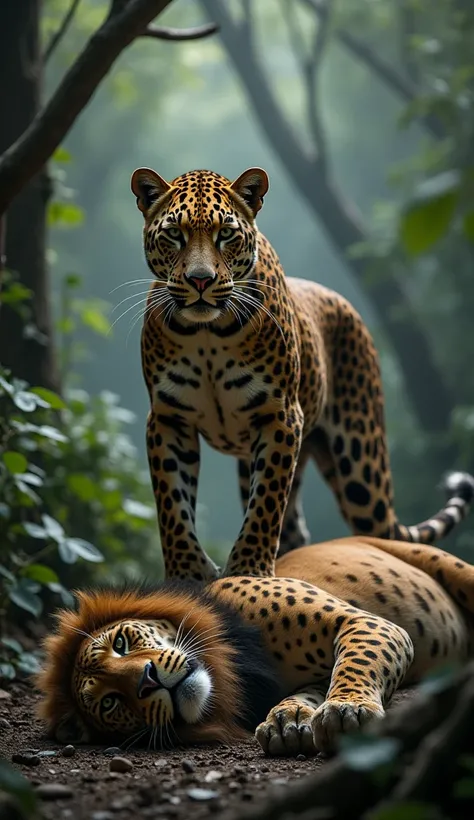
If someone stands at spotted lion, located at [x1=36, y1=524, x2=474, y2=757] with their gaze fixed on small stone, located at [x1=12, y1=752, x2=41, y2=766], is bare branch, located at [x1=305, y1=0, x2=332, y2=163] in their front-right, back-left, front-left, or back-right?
back-right

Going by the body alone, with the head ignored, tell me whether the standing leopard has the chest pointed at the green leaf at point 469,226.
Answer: no

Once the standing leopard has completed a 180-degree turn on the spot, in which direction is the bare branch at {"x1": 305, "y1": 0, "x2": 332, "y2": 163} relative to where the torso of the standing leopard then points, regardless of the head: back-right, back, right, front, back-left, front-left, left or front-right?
front-left

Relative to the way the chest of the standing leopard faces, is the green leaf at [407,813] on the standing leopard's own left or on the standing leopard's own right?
on the standing leopard's own left

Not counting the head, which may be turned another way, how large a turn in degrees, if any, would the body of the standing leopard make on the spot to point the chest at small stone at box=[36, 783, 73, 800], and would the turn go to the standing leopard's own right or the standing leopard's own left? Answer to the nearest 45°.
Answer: approximately 45° to the standing leopard's own left

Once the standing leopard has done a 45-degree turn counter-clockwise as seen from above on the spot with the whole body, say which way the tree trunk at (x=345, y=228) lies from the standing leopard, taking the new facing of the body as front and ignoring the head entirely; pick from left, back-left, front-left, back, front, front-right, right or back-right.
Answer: back

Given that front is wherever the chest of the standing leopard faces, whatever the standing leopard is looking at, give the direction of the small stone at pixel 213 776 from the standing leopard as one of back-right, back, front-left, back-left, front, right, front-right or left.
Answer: front-left

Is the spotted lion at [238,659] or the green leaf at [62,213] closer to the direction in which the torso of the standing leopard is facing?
the spotted lion

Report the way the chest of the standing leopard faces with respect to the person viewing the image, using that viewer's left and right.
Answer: facing the viewer and to the left of the viewer
